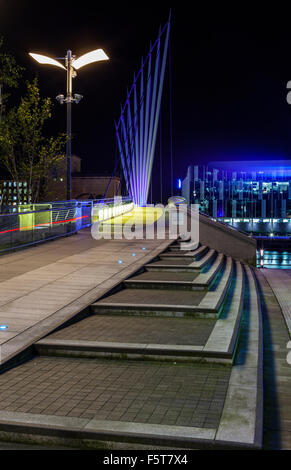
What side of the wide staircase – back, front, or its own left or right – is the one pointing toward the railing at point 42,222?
back

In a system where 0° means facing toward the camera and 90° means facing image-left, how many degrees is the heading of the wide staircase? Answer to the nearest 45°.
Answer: approximately 0°

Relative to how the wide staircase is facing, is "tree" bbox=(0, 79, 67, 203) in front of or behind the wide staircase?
behind

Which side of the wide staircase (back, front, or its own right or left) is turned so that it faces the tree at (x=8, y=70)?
back

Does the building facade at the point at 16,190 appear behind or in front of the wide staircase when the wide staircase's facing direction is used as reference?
behind

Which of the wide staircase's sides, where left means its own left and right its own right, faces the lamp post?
back

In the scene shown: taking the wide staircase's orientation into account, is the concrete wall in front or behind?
behind
